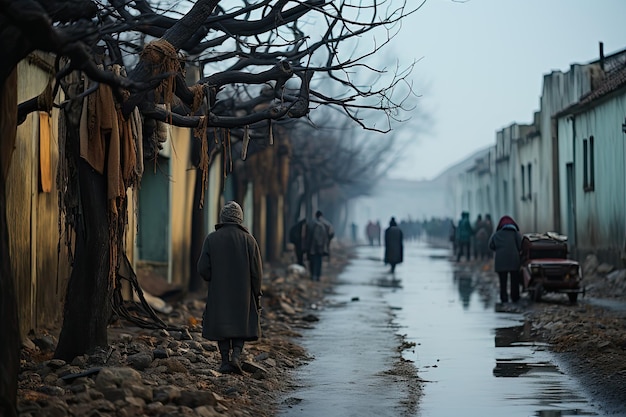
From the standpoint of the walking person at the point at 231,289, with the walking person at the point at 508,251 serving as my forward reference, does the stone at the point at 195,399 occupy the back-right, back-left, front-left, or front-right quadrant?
back-right

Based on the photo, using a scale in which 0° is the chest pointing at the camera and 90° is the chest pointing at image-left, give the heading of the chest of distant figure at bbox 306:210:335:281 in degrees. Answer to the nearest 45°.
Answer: approximately 180°

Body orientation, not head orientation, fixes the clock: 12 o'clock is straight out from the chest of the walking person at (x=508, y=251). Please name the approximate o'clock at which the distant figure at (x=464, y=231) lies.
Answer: The distant figure is roughly at 12 o'clock from the walking person.

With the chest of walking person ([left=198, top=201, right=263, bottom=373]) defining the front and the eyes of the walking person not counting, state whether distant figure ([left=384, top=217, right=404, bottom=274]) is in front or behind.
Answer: in front

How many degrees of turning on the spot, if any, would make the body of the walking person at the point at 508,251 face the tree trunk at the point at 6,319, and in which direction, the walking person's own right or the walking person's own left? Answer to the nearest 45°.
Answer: approximately 180°

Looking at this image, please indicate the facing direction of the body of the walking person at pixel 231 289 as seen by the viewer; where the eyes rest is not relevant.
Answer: away from the camera

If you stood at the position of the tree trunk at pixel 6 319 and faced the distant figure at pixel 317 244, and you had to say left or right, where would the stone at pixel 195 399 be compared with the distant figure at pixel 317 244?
right

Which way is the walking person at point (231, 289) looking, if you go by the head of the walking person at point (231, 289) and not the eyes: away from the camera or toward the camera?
away from the camera

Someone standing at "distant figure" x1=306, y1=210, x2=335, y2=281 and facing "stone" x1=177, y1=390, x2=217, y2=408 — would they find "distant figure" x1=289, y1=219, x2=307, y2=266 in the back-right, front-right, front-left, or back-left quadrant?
back-right

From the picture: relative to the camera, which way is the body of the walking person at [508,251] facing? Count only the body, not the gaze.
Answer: away from the camera
